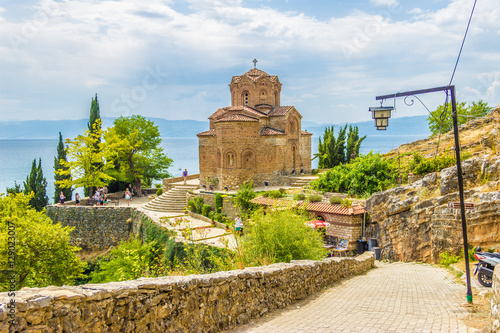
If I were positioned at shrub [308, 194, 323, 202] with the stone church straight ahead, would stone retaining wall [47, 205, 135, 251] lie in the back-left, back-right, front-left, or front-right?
front-left

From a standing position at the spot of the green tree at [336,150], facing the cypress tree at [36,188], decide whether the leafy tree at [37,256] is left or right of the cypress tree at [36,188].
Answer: left

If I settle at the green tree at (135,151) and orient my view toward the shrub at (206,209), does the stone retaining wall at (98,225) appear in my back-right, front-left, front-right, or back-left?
front-right
